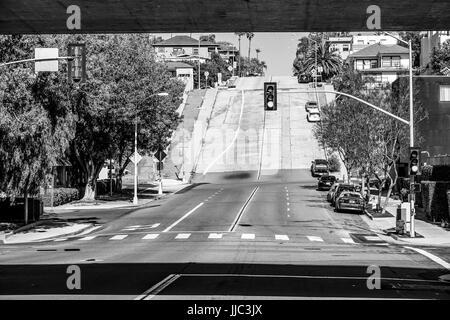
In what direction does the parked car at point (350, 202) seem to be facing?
away from the camera

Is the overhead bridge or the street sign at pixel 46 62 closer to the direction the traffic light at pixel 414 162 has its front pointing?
the overhead bridge

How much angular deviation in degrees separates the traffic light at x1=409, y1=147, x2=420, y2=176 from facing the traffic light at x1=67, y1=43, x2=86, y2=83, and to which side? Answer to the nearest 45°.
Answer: approximately 45° to its right

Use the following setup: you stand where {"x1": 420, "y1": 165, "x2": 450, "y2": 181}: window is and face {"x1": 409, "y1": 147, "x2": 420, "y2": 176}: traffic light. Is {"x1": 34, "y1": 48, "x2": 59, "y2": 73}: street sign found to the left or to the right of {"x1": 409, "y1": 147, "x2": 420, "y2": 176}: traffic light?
right

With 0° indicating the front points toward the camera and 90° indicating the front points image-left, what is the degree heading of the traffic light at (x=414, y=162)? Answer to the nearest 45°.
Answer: approximately 0°
